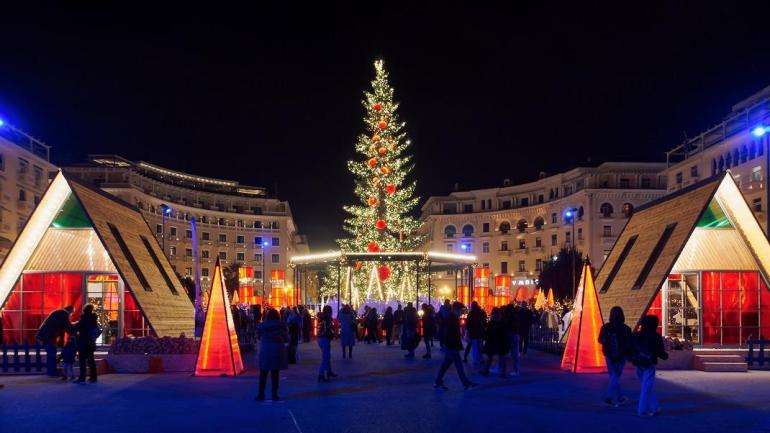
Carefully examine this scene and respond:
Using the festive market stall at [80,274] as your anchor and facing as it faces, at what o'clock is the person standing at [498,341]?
The person standing is roughly at 9 o'clock from the festive market stall.

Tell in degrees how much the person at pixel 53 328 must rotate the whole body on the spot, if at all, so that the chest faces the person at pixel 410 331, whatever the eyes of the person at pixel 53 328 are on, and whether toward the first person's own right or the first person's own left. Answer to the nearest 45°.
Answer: approximately 45° to the first person's own left

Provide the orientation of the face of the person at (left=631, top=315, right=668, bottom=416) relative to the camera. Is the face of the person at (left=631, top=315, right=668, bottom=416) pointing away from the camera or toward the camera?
away from the camera

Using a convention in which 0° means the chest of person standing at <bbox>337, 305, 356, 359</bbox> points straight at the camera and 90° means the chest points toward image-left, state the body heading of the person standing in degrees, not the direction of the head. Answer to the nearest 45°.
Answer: approximately 180°

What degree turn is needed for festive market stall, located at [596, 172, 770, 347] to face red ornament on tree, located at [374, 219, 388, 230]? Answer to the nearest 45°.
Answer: approximately 180°

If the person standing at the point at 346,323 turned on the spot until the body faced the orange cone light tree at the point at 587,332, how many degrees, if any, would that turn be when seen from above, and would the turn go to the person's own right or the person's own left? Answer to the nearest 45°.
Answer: approximately 135° to the person's own right

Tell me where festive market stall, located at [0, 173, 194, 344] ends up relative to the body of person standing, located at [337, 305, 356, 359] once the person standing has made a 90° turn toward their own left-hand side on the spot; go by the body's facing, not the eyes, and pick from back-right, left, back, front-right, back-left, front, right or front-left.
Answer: front

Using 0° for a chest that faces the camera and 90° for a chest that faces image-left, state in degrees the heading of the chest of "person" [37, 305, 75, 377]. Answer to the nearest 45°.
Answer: approximately 270°

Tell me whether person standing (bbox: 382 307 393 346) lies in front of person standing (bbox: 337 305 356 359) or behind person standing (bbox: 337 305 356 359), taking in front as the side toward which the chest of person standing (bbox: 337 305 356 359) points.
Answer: in front

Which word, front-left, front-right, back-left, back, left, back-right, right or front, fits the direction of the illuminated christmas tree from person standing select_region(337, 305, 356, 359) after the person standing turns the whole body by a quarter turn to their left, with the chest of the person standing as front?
right

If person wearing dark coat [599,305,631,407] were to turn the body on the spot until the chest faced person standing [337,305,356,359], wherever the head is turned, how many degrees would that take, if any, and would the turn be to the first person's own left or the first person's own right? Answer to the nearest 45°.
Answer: approximately 45° to the first person's own left

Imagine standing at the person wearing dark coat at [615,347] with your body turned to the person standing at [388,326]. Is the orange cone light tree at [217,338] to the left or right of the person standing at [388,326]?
left

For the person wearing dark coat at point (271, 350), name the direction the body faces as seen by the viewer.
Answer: away from the camera

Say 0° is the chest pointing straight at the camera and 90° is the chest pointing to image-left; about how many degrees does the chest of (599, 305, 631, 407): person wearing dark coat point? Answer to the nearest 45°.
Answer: approximately 180°
